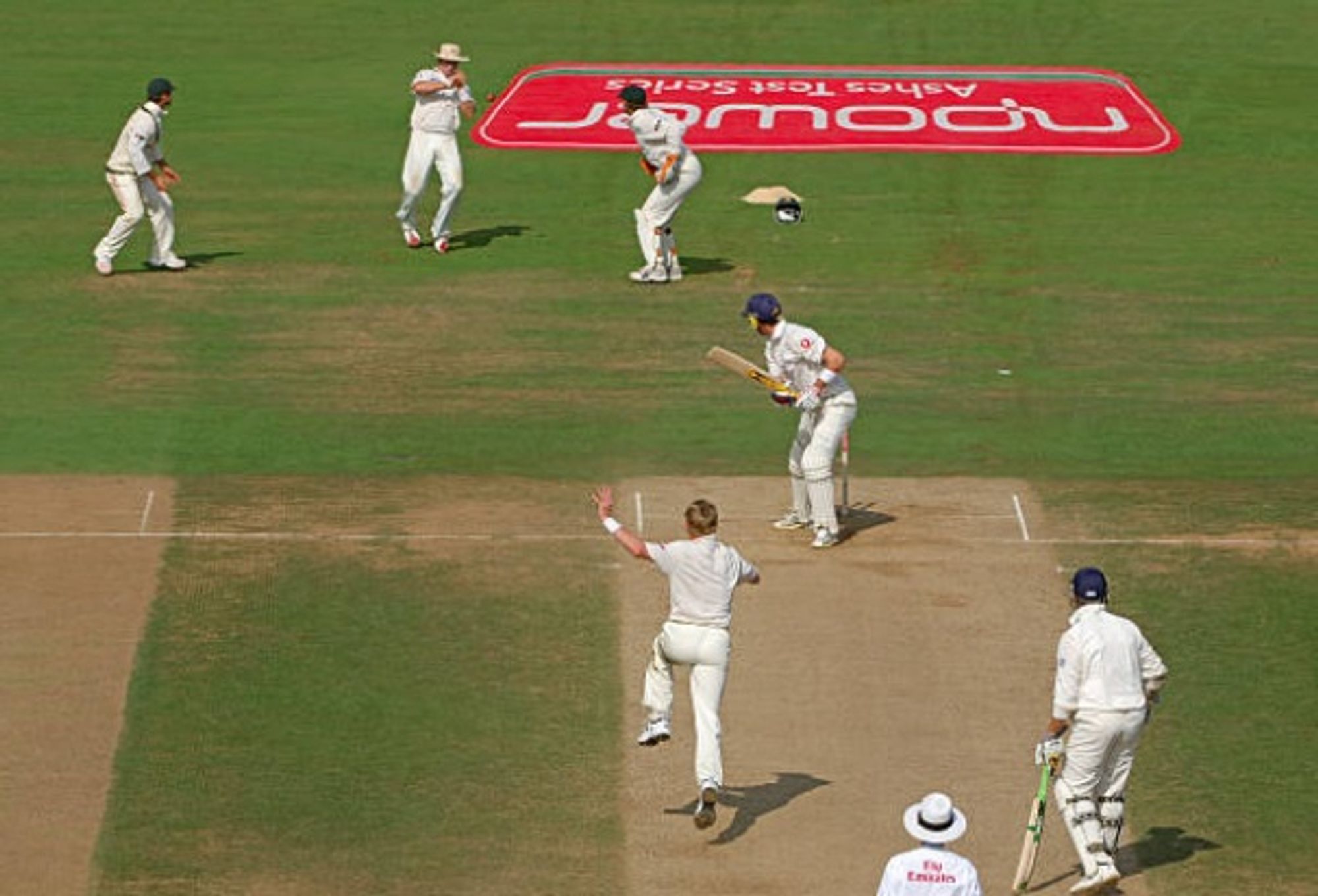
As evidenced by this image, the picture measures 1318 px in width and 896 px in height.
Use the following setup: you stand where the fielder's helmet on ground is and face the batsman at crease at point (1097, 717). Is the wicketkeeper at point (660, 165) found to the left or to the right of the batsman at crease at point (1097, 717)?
right

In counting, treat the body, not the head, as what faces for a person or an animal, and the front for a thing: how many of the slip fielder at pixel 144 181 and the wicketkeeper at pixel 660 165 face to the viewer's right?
1

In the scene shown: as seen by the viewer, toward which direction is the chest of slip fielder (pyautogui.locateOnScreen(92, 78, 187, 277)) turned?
to the viewer's right

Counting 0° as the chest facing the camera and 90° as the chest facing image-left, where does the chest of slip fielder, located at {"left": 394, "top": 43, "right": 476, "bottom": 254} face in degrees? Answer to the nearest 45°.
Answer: approximately 315°

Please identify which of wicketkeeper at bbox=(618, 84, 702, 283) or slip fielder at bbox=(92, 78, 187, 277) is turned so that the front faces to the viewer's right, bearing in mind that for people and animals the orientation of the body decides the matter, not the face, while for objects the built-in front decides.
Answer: slip fielder at bbox=(92, 78, 187, 277)

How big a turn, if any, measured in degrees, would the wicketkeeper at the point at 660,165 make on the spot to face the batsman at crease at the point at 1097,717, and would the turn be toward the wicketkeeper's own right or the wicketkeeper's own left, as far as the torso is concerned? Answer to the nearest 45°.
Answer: approximately 90° to the wicketkeeper's own left
